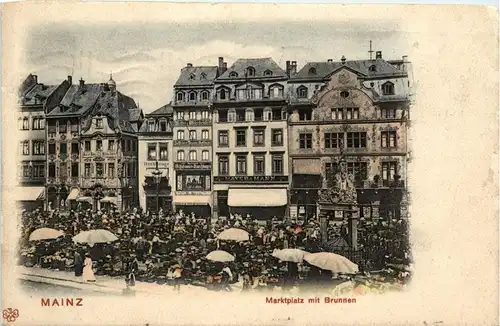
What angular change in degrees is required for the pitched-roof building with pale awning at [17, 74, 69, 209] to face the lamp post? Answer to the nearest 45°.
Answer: approximately 90° to its left

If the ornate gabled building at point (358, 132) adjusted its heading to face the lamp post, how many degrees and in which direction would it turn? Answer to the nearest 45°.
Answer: approximately 90° to its right

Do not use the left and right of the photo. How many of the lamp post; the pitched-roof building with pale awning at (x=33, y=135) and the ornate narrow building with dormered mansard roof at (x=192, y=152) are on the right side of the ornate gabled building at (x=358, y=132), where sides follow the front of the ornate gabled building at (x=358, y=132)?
3

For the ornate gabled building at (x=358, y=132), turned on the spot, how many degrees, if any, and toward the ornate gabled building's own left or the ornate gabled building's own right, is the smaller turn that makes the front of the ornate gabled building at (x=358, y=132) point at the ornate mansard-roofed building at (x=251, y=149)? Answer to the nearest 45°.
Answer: approximately 90° to the ornate gabled building's own right

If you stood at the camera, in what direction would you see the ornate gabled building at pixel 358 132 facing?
facing the viewer

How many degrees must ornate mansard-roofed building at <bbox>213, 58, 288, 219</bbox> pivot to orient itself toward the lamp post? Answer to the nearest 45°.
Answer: approximately 90° to its right

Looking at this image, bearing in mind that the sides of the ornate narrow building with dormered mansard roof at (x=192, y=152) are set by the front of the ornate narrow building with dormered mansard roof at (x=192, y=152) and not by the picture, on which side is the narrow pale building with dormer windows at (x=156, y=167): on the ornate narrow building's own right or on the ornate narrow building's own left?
on the ornate narrow building's own right

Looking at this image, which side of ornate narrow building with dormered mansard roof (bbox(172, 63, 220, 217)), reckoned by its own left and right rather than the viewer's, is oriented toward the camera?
front

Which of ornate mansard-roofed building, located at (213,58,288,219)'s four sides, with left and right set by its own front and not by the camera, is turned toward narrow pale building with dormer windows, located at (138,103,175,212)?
right

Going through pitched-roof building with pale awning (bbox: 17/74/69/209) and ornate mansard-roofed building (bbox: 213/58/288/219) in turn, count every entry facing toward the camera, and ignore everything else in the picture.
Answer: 2

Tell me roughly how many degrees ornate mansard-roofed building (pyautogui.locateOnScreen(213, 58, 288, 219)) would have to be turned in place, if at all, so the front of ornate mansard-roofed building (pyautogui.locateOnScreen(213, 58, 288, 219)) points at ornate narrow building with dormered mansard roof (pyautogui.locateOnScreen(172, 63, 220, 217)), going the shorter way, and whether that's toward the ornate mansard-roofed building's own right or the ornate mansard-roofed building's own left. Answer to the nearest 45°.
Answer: approximately 90° to the ornate mansard-roofed building's own right
